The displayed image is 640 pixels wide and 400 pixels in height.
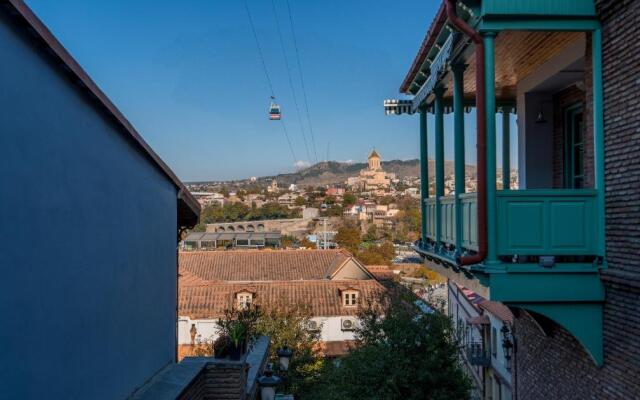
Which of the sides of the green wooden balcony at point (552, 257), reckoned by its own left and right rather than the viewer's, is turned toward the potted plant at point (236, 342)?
front

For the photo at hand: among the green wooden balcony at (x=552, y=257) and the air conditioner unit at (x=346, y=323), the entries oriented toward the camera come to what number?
1

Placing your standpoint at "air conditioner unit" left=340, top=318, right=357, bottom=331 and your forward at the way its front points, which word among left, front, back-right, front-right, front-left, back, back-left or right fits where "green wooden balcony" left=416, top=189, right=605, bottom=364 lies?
front

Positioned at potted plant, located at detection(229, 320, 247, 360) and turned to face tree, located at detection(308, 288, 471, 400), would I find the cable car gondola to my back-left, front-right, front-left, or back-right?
front-left

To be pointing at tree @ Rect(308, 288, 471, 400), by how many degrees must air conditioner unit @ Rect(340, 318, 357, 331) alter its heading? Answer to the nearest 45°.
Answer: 0° — it already faces it

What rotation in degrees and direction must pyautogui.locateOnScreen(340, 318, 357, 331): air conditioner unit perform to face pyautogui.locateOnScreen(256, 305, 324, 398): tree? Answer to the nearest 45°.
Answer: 0° — it already faces it

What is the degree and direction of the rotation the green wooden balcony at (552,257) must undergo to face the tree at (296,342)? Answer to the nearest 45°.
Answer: approximately 45° to its right

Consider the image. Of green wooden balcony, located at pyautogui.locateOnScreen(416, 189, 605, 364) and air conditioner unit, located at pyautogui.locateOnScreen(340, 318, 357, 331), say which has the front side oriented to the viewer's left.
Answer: the green wooden balcony

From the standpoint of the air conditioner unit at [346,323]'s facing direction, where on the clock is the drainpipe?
The drainpipe is roughly at 12 o'clock from the air conditioner unit.

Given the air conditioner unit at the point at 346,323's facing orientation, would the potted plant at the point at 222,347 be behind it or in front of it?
in front

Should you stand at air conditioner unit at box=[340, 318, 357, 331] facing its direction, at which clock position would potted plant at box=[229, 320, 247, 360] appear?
The potted plant is roughly at 12 o'clock from the air conditioner unit.

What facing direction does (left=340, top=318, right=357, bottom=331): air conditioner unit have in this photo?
toward the camera

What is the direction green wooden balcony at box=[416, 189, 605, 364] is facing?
to the viewer's left

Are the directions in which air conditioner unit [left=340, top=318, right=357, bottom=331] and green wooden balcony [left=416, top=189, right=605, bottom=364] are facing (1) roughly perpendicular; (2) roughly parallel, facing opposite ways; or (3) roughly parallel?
roughly perpendicular
